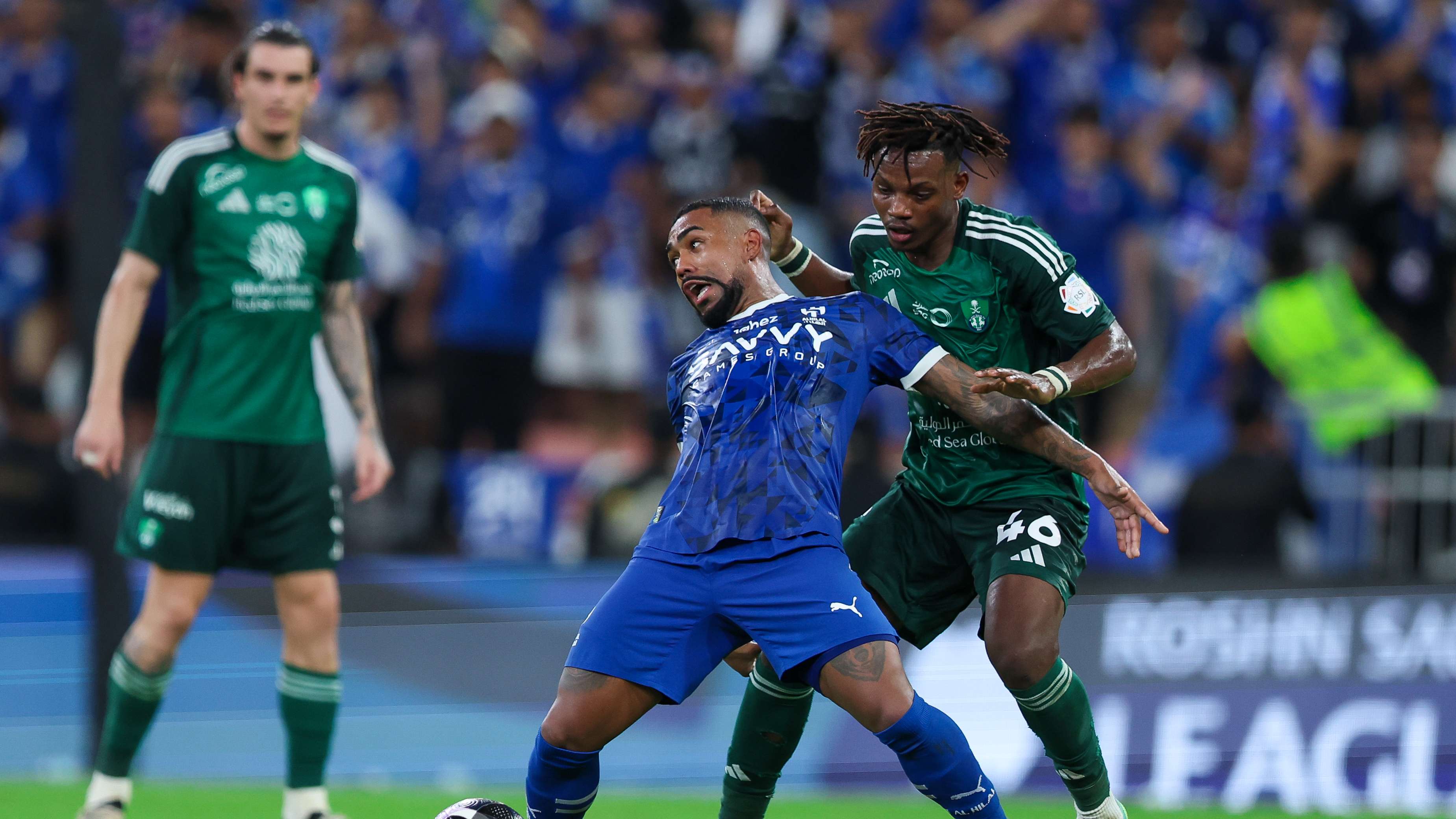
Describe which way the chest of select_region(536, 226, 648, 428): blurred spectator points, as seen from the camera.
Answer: toward the camera

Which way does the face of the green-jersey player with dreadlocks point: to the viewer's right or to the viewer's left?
to the viewer's left

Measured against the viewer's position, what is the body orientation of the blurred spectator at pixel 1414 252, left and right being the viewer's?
facing the viewer

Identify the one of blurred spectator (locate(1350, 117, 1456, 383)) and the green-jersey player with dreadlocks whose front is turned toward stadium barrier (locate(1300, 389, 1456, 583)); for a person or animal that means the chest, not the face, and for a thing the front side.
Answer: the blurred spectator

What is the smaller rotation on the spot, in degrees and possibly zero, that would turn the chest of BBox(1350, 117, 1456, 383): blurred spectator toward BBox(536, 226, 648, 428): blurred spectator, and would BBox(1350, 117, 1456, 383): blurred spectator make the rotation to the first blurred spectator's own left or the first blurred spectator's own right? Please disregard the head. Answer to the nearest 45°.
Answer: approximately 90° to the first blurred spectator's own right

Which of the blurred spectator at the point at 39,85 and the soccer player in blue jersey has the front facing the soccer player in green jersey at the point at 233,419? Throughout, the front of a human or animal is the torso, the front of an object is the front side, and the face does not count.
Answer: the blurred spectator

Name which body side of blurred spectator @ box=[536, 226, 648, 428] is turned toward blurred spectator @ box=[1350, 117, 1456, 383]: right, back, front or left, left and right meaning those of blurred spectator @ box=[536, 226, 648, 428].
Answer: left
